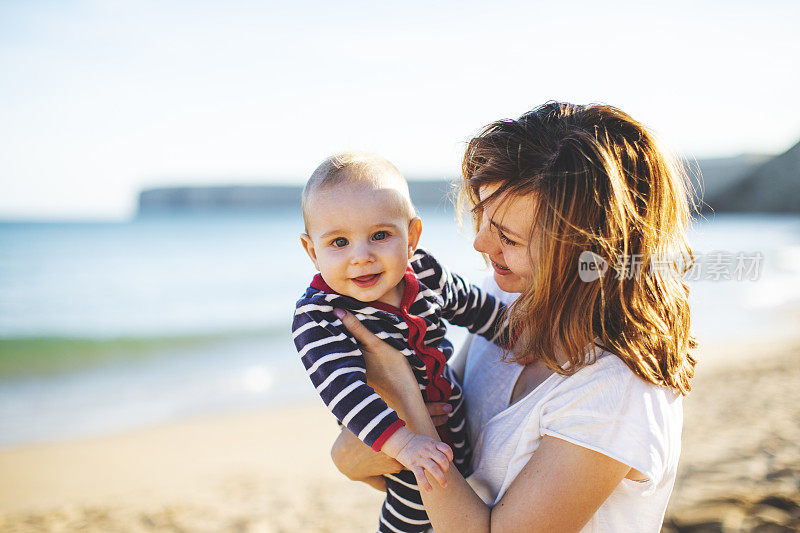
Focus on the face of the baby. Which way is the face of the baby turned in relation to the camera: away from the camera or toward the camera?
toward the camera

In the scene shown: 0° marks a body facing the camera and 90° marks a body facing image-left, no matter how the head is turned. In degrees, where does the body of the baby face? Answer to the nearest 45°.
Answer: approximately 315°

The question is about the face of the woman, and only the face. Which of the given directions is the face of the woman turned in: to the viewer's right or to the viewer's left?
to the viewer's left
